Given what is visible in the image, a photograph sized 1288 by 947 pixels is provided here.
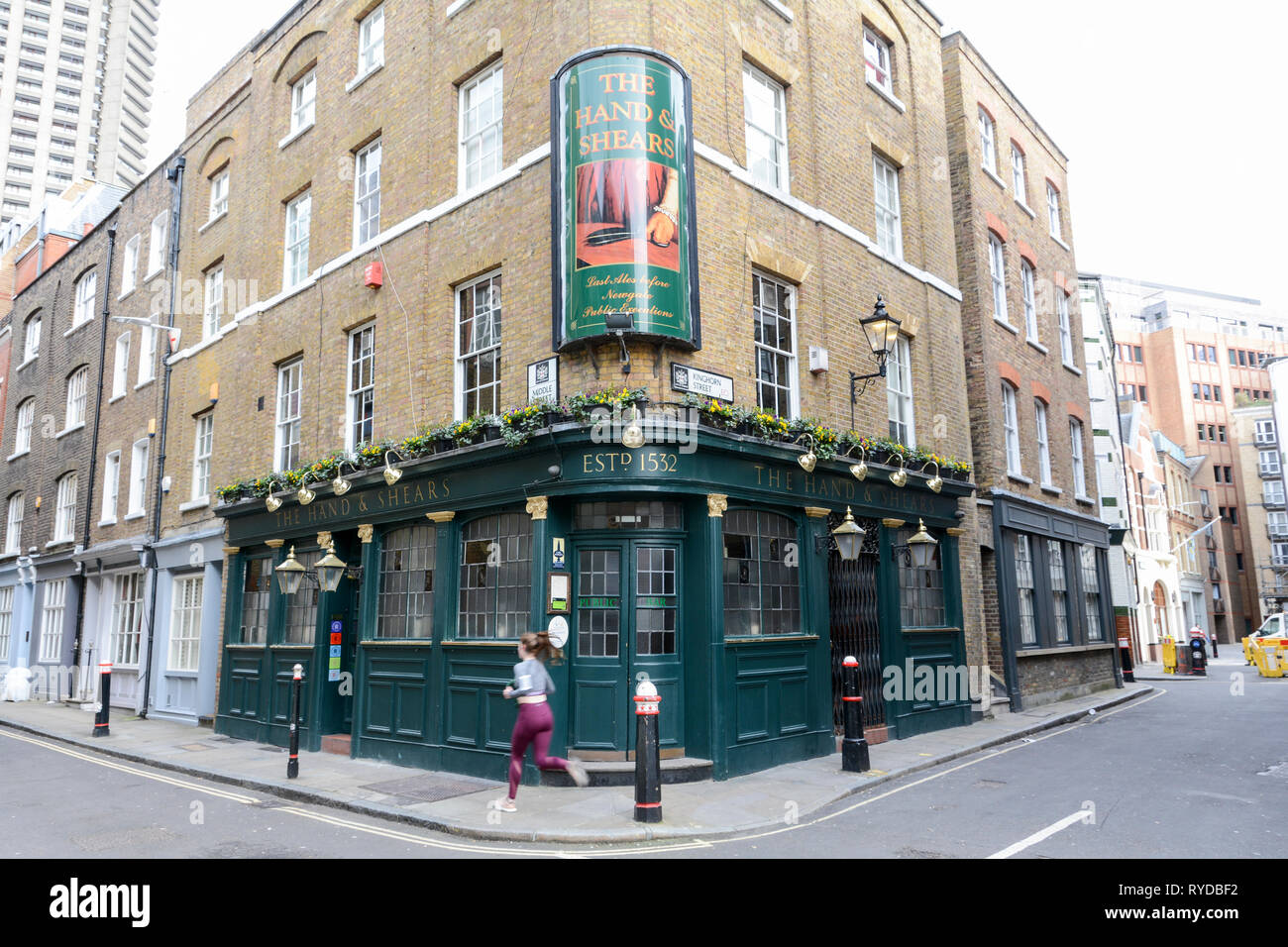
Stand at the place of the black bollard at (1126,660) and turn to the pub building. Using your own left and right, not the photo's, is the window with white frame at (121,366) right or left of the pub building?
right

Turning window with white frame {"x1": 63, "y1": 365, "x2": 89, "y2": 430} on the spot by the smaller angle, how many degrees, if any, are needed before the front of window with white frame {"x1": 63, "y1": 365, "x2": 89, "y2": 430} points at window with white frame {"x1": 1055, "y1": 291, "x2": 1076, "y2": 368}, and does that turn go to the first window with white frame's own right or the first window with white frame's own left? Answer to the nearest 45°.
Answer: approximately 90° to the first window with white frame's own left

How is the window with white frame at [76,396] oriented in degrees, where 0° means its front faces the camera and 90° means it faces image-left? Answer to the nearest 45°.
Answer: approximately 45°

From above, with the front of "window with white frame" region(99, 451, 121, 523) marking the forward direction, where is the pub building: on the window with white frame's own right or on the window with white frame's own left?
on the window with white frame's own left

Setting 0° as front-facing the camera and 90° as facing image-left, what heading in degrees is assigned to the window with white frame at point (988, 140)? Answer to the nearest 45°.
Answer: approximately 315°

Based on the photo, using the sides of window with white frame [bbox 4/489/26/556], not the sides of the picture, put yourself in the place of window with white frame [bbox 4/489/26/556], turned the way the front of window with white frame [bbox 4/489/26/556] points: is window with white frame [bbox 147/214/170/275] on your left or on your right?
on your left

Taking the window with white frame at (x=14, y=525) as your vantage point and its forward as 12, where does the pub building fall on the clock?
The pub building is roughly at 10 o'clock from the window with white frame.

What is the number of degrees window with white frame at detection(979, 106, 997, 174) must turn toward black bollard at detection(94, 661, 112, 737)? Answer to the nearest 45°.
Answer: approximately 90° to its right

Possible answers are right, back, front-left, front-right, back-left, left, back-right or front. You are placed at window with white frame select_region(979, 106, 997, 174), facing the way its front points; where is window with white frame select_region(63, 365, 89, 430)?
back-right
